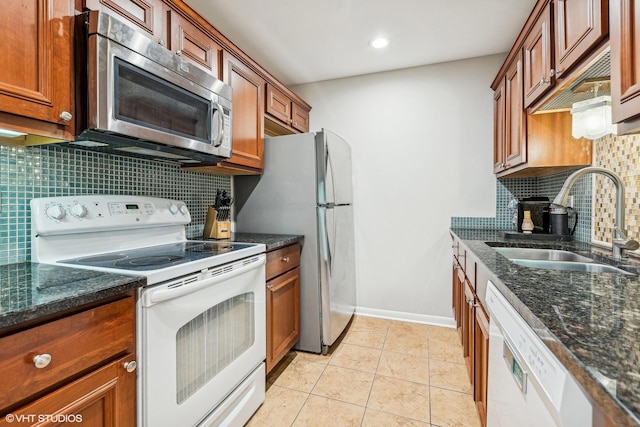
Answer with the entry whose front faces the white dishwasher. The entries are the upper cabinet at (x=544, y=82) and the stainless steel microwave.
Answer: the stainless steel microwave

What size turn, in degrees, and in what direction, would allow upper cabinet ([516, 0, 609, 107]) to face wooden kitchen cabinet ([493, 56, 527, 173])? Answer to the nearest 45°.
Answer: approximately 90° to its right

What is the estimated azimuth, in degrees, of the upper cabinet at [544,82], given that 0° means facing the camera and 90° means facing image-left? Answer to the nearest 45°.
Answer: approximately 90°

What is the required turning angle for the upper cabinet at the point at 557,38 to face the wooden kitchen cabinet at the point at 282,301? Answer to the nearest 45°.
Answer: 0° — it already faces it

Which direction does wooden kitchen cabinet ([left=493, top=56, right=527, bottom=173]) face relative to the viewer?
to the viewer's left

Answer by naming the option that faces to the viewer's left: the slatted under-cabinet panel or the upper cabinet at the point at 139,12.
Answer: the slatted under-cabinet panel

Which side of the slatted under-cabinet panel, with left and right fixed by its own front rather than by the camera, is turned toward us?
left

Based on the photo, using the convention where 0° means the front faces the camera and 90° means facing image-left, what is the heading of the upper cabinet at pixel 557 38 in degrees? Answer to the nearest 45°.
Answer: approximately 90°

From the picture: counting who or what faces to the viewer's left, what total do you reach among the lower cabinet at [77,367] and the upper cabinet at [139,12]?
0

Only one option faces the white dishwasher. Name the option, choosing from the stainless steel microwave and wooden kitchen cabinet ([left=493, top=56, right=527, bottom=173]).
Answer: the stainless steel microwave

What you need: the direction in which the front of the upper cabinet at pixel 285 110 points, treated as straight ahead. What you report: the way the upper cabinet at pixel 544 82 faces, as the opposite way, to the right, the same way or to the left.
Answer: the opposite way

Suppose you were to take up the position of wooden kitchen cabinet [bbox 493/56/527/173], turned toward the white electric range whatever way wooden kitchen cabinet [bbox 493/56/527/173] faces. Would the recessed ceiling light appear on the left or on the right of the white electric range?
right
